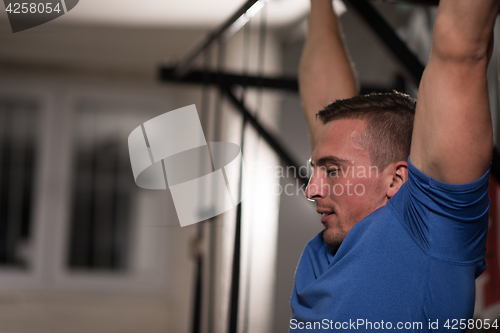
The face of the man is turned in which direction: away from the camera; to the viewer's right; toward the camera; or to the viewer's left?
to the viewer's left
